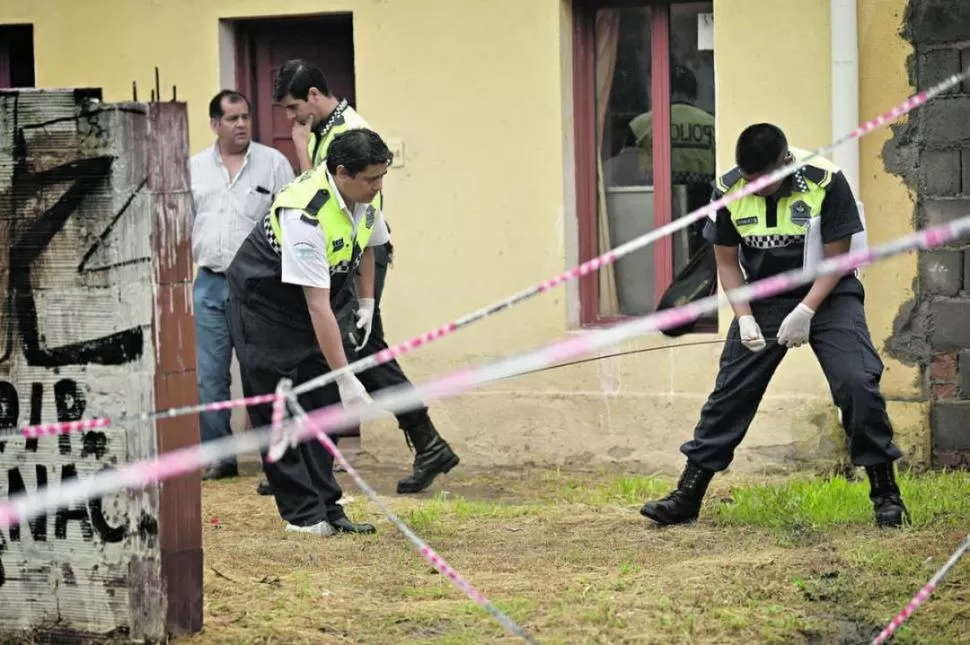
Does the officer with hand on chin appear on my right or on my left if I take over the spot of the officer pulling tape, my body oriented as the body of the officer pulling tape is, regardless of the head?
on my right

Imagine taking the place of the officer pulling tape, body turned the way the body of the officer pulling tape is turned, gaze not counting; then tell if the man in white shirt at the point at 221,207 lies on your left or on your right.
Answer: on your right

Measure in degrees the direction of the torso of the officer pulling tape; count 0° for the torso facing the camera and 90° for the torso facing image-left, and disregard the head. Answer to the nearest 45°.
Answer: approximately 0°

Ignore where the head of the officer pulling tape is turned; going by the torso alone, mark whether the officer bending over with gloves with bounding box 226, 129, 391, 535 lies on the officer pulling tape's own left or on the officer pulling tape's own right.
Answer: on the officer pulling tape's own right

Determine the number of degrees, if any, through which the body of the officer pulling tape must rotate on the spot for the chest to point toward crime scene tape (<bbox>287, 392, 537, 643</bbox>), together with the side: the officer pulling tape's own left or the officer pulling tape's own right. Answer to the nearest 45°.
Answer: approximately 45° to the officer pulling tape's own right

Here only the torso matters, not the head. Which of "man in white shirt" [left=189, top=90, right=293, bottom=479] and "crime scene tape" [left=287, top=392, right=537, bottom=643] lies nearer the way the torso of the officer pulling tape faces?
the crime scene tape
